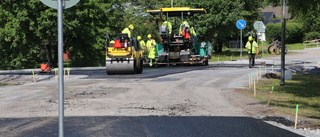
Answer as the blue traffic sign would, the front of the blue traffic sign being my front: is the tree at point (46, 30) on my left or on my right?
on my right

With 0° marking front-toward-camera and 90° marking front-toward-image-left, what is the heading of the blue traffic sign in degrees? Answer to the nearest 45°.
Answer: approximately 0°

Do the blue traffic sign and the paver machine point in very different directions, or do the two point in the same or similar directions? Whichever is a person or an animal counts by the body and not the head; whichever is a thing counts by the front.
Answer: very different directions

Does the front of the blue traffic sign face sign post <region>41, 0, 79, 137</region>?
yes

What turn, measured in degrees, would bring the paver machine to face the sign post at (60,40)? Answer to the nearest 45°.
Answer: approximately 180°

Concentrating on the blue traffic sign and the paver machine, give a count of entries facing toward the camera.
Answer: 1

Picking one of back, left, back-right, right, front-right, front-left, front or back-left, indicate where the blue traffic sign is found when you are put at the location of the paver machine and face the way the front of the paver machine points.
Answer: front-right

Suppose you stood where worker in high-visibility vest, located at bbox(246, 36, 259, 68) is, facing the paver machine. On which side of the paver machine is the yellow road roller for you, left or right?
left

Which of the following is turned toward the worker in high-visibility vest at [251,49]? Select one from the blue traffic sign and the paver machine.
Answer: the blue traffic sign
